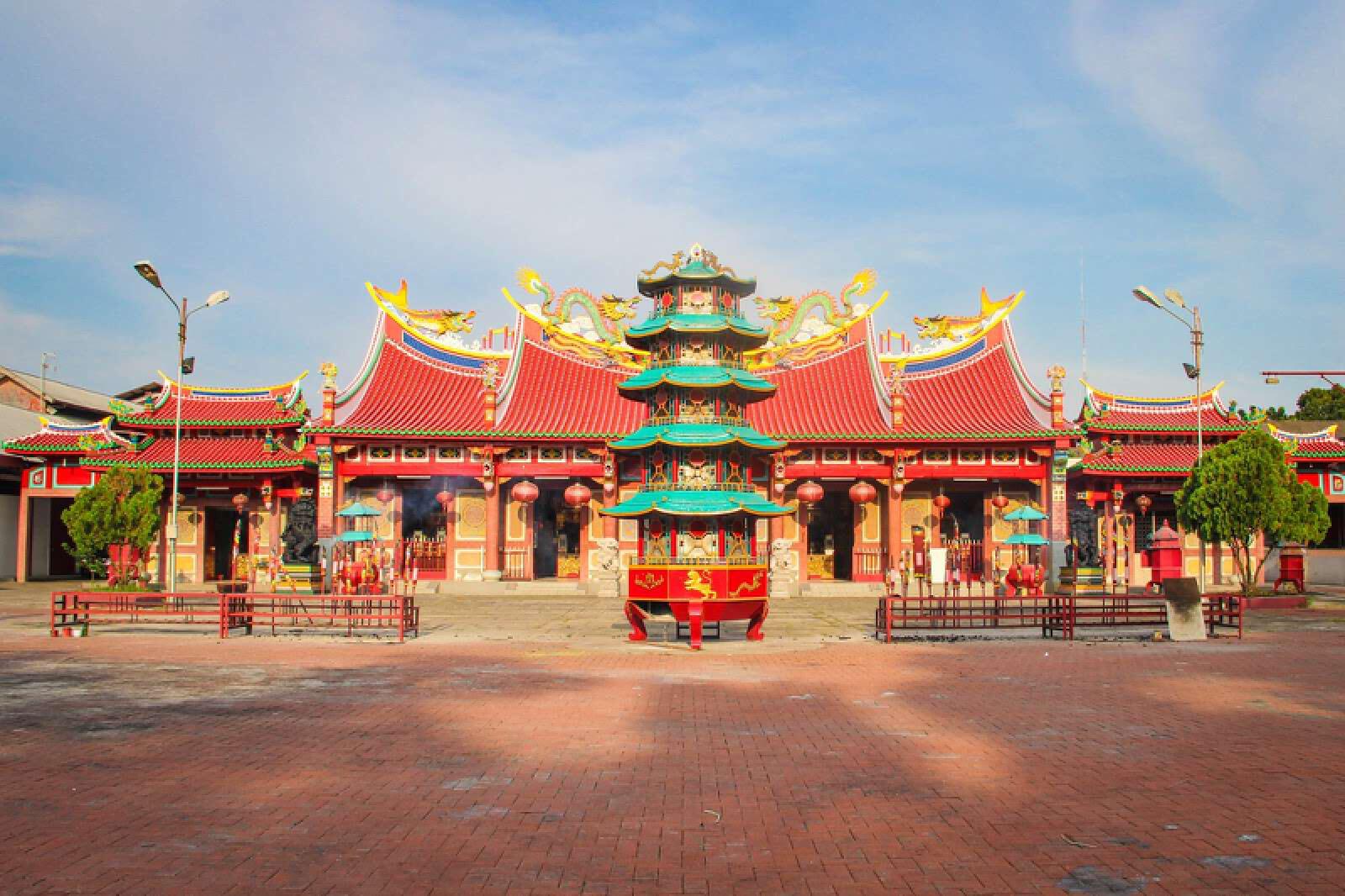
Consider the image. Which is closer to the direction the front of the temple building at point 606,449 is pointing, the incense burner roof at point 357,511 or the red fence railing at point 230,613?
the red fence railing

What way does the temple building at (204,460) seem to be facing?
toward the camera

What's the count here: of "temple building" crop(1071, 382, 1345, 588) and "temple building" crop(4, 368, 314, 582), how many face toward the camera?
2

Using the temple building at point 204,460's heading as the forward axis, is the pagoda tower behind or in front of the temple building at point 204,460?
in front

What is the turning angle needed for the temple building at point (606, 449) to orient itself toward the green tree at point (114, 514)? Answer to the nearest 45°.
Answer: approximately 45° to its right

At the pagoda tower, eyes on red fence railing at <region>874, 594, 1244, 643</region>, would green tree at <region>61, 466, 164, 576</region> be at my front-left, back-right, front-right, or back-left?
back-left

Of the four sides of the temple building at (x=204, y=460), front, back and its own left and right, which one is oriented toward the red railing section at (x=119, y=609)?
front

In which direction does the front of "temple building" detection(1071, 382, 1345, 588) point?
toward the camera

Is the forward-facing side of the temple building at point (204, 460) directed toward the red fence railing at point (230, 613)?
yes

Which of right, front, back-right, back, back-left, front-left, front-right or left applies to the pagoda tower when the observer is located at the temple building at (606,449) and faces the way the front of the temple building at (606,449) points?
front

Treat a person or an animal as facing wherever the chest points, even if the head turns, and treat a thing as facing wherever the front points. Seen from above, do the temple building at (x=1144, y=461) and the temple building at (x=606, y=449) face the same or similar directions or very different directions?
same or similar directions

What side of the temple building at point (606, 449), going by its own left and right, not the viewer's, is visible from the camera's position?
front

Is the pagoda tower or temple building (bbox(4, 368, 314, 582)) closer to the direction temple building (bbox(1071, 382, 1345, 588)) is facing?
the pagoda tower

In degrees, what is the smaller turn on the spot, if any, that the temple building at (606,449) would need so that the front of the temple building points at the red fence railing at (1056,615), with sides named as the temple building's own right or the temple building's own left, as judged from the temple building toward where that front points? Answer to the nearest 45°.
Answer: approximately 45° to the temple building's own left
